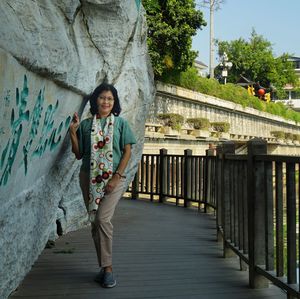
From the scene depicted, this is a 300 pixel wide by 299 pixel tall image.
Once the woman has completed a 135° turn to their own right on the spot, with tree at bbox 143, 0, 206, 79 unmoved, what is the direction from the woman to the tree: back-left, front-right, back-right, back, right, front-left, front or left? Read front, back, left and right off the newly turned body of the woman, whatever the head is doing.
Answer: front-right

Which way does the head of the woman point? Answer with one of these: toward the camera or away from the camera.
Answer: toward the camera

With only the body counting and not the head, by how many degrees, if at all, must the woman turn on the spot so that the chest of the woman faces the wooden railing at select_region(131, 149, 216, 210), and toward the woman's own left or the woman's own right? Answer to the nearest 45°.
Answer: approximately 180°

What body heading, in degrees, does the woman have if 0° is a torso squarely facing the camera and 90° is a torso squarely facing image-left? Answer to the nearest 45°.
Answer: approximately 0°
